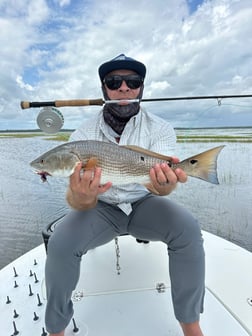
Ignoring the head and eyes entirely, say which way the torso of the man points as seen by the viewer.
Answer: toward the camera
